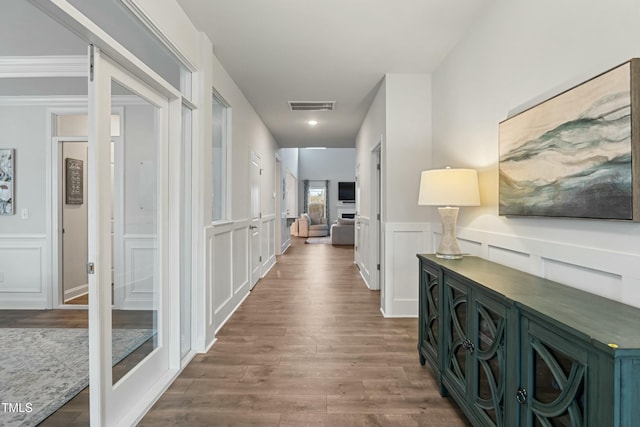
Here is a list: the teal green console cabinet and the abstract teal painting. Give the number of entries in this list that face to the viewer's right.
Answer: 0

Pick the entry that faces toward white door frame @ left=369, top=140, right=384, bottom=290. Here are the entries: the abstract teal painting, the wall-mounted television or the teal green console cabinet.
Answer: the wall-mounted television

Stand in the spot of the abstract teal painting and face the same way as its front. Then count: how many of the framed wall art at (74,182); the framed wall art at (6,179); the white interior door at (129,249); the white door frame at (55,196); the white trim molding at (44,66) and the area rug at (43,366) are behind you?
0

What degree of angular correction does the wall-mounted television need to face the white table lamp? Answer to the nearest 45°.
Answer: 0° — it already faces it

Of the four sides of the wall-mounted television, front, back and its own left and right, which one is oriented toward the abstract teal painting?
front

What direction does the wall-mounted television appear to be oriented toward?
toward the camera

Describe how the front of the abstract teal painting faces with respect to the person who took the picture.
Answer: facing the viewer and to the left of the viewer

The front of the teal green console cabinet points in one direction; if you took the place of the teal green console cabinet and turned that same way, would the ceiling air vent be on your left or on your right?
on your right

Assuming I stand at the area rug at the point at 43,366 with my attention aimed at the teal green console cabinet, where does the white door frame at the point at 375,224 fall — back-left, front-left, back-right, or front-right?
front-left

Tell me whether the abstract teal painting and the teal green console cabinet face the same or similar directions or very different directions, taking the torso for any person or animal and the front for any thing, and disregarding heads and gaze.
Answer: same or similar directions

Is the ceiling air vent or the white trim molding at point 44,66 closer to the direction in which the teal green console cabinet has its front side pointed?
the white trim molding

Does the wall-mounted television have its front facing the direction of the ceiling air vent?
yes

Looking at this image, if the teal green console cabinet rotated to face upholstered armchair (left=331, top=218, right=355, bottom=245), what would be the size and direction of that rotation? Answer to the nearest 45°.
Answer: approximately 90° to its right

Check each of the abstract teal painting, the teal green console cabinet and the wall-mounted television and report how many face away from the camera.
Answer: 0

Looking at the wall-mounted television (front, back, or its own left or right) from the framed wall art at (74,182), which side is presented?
front

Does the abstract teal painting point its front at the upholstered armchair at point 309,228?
no

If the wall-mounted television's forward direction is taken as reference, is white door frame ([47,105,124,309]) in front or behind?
in front

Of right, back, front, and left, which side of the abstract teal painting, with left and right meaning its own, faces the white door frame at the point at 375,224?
right

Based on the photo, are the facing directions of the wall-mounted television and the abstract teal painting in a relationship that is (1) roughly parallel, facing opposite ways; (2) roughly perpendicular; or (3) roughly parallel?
roughly perpendicular

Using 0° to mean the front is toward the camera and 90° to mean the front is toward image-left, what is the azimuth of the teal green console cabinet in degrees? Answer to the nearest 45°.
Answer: approximately 45°
